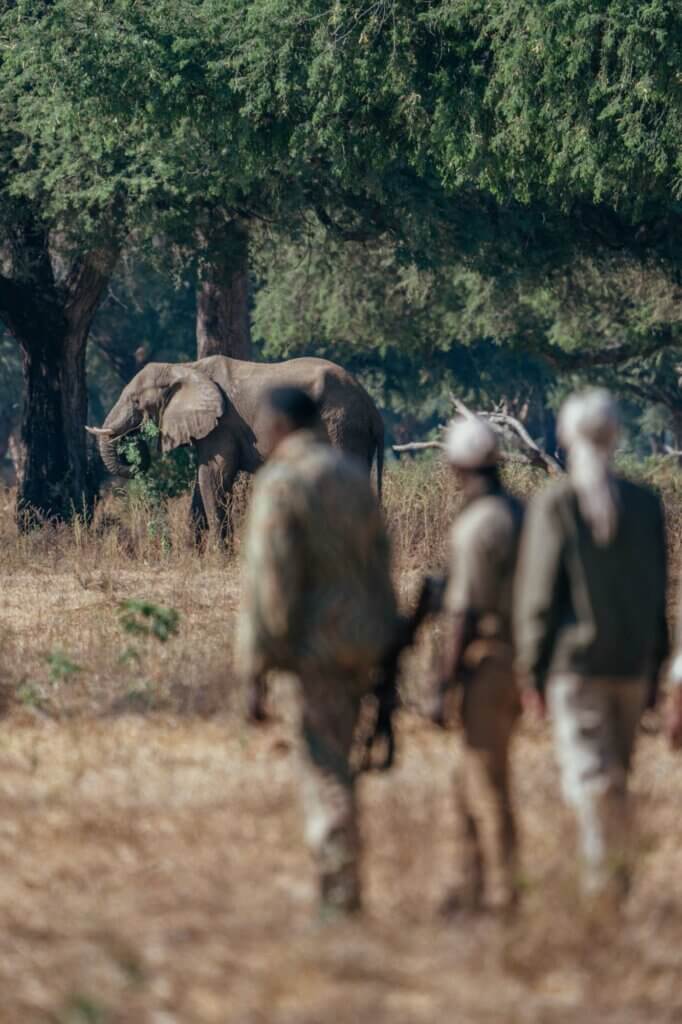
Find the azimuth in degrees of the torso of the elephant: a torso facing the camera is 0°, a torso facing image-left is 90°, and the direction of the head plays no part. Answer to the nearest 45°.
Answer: approximately 90°

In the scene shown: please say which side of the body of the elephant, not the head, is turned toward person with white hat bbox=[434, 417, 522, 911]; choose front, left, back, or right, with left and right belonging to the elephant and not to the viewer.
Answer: left

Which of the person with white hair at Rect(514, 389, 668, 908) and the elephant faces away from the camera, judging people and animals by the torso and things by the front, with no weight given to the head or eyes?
the person with white hair

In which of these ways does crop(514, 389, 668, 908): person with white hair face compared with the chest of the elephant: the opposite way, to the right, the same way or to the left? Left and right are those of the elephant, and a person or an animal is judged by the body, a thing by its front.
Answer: to the right

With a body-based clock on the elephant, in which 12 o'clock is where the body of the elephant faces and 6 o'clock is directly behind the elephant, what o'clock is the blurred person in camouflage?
The blurred person in camouflage is roughly at 9 o'clock from the elephant.

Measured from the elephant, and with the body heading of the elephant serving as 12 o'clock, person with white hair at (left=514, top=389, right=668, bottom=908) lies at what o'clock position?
The person with white hair is roughly at 9 o'clock from the elephant.

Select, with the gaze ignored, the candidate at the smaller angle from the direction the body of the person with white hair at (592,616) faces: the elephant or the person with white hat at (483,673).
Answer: the elephant

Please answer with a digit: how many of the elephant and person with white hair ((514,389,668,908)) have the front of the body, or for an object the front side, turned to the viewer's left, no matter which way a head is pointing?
1

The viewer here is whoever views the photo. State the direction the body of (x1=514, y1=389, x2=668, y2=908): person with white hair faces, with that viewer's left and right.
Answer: facing away from the viewer

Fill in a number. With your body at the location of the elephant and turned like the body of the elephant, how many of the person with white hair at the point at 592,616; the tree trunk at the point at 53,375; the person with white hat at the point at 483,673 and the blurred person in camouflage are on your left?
3

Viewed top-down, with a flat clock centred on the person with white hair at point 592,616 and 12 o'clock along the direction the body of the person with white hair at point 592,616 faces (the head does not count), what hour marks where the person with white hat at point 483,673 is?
the person with white hat at point 483,673 is roughly at 10 o'clock from the person with white hair at point 592,616.

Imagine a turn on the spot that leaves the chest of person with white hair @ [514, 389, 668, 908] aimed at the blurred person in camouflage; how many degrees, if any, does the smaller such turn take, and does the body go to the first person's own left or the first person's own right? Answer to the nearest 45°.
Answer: approximately 90° to the first person's own left
